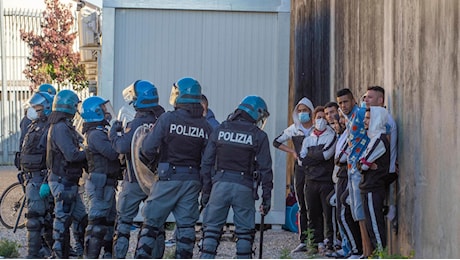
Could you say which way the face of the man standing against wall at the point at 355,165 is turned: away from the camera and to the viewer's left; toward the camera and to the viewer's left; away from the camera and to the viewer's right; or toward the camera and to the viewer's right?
toward the camera and to the viewer's left

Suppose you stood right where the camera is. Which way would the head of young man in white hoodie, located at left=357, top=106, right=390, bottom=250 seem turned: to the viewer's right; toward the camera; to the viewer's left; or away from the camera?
to the viewer's left

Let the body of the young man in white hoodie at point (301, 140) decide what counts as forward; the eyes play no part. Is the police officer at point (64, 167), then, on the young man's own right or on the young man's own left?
on the young man's own right

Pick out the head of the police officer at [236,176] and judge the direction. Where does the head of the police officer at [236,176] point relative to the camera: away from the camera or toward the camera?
away from the camera

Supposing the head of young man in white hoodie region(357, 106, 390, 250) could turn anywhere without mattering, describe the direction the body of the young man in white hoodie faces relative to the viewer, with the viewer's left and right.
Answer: facing to the left of the viewer

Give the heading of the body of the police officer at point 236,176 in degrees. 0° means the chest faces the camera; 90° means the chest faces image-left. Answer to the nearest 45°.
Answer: approximately 180°

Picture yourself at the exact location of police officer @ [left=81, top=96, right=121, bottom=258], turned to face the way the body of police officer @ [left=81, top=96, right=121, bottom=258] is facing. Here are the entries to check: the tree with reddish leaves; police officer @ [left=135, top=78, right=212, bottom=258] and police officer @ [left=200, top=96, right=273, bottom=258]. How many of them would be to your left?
1

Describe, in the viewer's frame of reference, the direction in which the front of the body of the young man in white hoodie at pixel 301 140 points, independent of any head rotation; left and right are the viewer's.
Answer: facing the viewer

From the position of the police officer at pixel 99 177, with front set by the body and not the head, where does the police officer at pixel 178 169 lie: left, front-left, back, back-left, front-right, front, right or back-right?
front-right

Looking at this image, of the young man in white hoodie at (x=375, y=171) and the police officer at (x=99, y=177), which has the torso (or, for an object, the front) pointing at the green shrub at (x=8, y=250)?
the young man in white hoodie

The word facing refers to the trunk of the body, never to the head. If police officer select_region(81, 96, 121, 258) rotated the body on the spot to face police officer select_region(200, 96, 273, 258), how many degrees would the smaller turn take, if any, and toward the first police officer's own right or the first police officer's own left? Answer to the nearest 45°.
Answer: approximately 45° to the first police officer's own right
